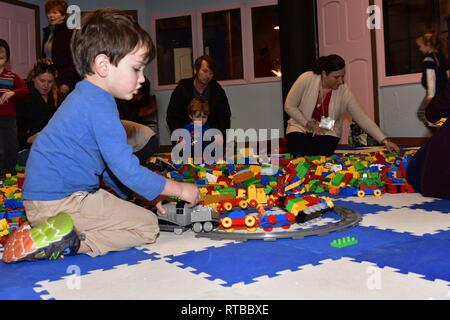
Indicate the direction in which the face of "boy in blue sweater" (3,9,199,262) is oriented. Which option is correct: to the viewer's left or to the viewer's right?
to the viewer's right

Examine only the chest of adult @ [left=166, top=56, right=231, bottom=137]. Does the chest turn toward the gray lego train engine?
yes

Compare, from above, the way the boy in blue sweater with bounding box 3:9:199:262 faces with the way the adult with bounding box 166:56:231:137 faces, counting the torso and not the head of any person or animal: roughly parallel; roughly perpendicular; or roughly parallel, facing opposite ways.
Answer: roughly perpendicular

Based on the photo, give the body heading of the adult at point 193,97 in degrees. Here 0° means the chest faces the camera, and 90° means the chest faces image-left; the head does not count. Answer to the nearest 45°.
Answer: approximately 0°

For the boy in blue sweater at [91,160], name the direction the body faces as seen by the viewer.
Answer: to the viewer's right
